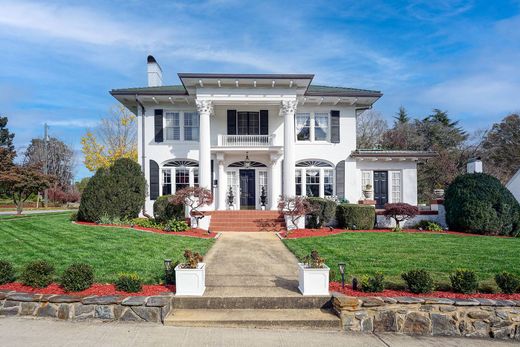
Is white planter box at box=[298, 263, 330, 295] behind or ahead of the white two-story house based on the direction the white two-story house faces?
ahead

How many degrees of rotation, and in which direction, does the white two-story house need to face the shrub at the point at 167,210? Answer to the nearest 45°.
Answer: approximately 45° to its right

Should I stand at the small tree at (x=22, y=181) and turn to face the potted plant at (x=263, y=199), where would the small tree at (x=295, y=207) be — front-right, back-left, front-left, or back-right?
front-right

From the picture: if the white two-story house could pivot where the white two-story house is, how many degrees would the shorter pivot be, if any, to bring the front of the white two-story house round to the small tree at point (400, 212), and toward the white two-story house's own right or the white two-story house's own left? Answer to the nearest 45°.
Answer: approximately 45° to the white two-story house's own left

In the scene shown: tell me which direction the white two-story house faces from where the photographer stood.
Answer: facing the viewer

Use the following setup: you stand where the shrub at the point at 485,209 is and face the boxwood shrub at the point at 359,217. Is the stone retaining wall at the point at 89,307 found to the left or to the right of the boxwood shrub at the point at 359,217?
left

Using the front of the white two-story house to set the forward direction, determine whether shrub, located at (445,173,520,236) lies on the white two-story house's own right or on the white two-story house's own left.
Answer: on the white two-story house's own left

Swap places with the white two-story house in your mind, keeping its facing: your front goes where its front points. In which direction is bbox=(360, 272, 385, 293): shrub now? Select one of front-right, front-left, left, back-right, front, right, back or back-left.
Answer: front

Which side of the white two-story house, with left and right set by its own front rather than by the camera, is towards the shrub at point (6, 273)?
front

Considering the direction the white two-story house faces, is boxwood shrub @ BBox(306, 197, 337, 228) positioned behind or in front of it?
in front

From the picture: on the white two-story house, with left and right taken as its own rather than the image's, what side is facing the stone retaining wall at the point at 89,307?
front

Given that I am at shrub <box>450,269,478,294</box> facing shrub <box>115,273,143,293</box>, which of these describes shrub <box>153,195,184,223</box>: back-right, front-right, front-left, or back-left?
front-right

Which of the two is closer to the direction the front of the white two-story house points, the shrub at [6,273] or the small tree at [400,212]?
the shrub

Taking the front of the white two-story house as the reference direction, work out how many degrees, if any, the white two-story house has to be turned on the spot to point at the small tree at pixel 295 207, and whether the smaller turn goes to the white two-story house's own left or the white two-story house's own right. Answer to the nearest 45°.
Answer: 0° — it already faces it

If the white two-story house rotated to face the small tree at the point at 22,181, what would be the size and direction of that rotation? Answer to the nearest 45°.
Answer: approximately 90° to its right
